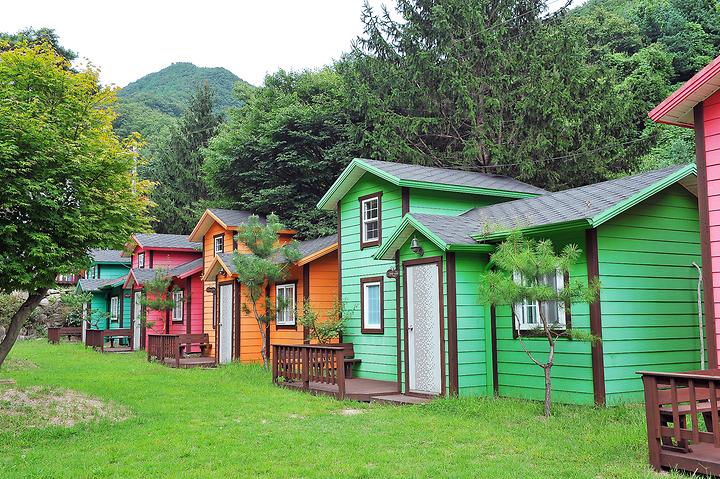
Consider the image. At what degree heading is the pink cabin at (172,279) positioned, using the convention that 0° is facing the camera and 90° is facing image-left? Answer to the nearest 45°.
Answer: approximately 45°

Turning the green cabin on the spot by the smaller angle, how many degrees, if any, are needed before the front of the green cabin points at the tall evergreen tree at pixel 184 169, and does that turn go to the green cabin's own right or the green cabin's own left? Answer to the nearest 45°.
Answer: approximately 90° to the green cabin's own right

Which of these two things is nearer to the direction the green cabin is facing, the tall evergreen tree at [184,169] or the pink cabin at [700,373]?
the pink cabin

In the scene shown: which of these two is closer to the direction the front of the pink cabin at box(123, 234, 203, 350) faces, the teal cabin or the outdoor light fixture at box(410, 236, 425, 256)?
the outdoor light fixture

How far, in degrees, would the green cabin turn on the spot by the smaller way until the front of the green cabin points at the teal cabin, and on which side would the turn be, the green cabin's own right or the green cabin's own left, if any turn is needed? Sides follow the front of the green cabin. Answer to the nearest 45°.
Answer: approximately 90° to the green cabin's own right

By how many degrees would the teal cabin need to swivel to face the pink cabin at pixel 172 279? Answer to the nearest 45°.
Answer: approximately 45° to its left

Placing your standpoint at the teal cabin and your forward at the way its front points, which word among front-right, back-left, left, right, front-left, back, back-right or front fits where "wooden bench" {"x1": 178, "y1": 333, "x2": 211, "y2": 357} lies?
front-left

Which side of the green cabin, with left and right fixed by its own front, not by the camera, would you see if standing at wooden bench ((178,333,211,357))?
right

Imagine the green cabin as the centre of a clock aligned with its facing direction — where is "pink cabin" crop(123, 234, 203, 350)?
The pink cabin is roughly at 3 o'clock from the green cabin.

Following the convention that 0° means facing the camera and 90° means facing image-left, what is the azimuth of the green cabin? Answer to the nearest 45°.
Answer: approximately 45°
